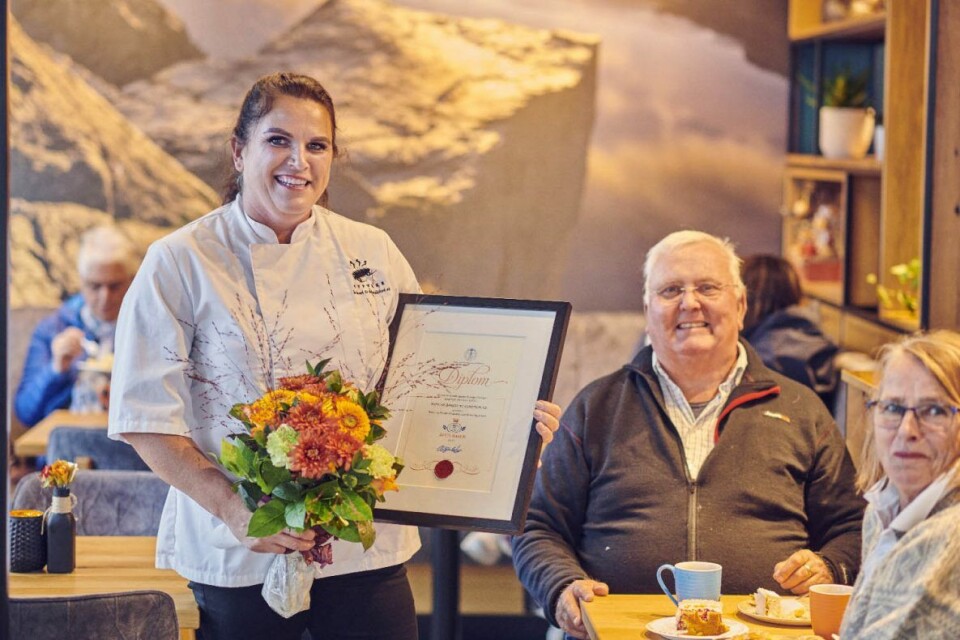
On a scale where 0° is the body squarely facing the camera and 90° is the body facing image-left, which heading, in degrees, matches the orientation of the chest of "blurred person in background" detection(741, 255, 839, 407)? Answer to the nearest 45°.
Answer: approximately 180°

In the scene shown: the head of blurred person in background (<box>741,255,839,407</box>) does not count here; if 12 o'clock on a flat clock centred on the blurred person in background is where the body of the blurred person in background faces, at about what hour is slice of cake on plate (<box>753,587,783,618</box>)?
The slice of cake on plate is roughly at 6 o'clock from the blurred person in background.

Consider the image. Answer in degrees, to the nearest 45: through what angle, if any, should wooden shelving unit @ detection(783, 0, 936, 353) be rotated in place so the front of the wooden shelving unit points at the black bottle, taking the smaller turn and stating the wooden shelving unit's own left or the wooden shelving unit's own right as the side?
0° — it already faces it

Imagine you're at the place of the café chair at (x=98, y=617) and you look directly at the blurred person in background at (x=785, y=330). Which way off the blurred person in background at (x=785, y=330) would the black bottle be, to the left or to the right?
left

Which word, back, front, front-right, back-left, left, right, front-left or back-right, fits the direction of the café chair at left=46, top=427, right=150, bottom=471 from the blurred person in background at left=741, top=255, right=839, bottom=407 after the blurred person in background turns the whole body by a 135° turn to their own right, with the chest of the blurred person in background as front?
right

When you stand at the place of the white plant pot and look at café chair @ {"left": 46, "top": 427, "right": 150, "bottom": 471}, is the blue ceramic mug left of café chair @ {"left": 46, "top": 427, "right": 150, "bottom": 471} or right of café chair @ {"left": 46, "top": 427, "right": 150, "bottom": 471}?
left

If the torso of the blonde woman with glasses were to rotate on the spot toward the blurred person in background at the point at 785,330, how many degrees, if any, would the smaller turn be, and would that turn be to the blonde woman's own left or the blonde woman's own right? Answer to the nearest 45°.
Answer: approximately 135° to the blonde woman's own right

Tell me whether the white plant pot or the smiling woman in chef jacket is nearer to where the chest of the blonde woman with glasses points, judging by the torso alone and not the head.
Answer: the smiling woman in chef jacket

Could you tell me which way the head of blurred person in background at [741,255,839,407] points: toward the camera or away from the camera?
away from the camera

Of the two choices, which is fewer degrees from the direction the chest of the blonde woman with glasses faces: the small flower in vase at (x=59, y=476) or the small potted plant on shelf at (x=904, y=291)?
the small flower in vase

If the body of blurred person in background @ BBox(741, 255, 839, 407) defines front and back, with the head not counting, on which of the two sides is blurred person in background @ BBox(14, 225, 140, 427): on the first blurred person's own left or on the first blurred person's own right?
on the first blurred person's own left
